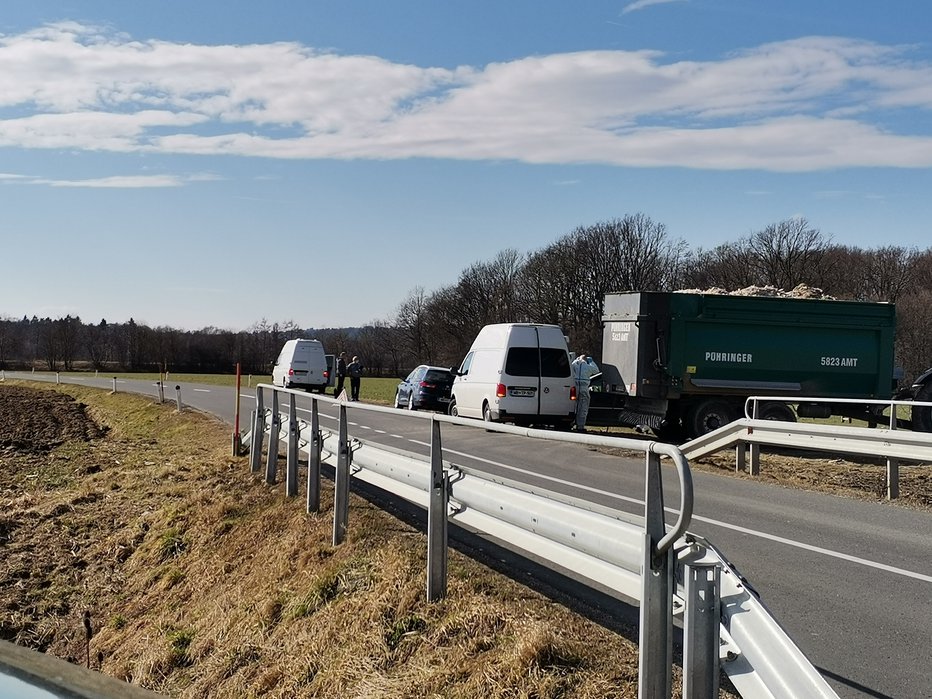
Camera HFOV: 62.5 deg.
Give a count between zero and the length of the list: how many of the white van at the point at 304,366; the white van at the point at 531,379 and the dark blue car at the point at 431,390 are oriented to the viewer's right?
0

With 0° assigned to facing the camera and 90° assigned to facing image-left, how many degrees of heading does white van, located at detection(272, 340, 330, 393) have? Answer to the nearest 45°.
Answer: approximately 135°

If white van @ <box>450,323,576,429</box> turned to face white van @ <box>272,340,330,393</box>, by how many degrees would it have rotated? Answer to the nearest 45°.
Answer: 0° — it already faces it

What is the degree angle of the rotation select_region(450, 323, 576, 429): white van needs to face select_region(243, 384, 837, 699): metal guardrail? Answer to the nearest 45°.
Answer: approximately 135° to its left

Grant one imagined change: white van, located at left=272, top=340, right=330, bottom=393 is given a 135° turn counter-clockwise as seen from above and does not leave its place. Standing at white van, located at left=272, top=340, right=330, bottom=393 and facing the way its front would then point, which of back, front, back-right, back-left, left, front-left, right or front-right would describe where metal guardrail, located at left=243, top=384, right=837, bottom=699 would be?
front

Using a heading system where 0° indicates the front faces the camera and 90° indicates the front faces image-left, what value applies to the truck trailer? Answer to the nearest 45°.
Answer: approximately 225°

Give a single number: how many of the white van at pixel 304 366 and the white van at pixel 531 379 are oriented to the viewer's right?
0
